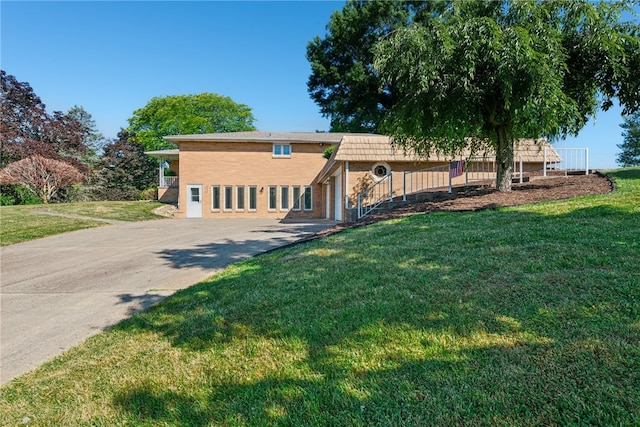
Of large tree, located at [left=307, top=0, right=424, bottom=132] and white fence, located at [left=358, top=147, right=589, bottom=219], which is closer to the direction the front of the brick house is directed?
the white fence

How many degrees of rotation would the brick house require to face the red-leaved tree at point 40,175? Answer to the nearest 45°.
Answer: approximately 90° to its right

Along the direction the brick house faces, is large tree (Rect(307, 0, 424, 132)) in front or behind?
behind

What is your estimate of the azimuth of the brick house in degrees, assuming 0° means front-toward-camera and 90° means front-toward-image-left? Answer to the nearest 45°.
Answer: approximately 0°
